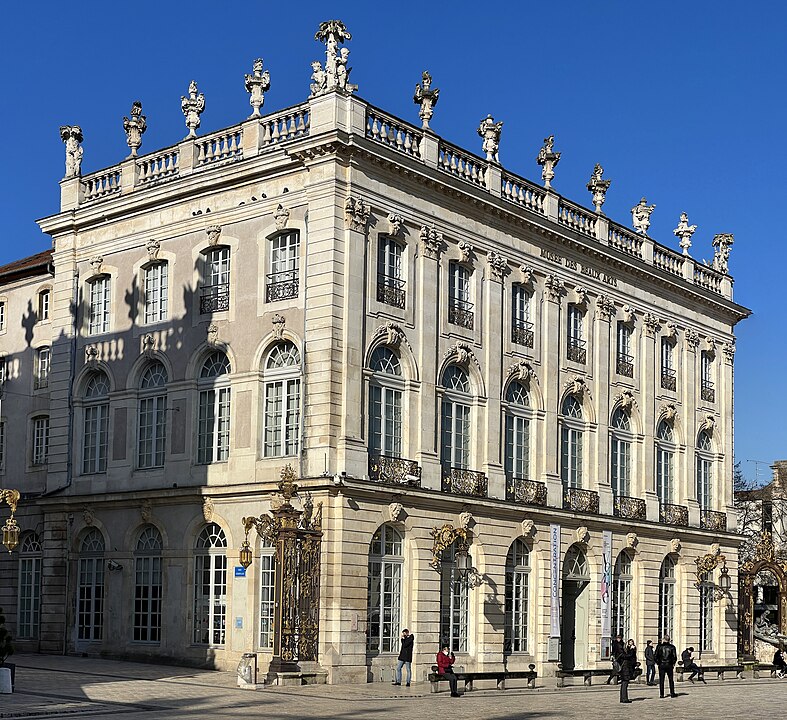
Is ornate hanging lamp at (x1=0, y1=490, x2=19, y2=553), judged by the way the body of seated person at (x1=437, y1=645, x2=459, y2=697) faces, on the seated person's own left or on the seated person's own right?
on the seated person's own right

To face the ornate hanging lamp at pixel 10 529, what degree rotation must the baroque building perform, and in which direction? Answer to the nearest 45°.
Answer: approximately 90° to its right

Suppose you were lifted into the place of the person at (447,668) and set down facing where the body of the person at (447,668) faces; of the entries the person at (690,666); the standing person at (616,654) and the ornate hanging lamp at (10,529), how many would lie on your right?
1

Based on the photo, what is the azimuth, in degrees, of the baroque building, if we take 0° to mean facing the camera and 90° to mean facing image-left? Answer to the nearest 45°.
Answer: approximately 315°

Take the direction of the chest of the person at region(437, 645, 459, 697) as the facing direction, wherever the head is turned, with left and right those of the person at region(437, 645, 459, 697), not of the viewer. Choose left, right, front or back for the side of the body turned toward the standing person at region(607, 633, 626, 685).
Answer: left

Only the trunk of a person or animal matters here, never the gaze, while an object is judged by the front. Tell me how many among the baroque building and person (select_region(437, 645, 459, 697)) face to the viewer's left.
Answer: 0

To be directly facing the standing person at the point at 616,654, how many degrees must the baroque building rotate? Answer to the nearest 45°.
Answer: approximately 45° to its left

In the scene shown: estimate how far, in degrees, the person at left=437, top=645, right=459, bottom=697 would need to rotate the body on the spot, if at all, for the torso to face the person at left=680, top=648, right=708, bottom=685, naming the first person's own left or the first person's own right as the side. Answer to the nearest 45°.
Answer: approximately 90° to the first person's own left

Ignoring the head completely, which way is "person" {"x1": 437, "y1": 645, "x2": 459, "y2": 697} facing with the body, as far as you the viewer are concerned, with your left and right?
facing the viewer and to the right of the viewer
